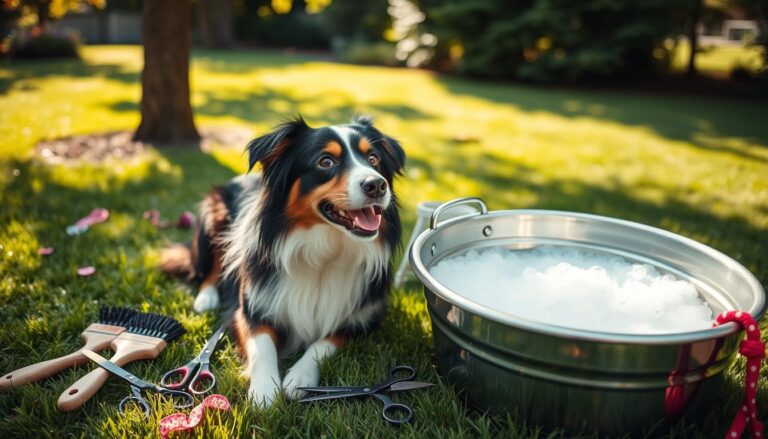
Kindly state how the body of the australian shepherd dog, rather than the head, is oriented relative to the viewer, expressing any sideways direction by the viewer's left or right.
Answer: facing the viewer and to the right of the viewer

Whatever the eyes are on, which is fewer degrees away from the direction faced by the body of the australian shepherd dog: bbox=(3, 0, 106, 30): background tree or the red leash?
the red leash

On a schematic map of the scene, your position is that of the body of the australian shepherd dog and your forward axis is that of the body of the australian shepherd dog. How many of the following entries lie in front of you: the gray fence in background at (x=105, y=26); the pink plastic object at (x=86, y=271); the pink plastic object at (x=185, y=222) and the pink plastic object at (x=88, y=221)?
0

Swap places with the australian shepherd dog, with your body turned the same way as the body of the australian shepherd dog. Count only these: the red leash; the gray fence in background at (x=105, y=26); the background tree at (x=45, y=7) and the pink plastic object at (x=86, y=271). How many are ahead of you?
1

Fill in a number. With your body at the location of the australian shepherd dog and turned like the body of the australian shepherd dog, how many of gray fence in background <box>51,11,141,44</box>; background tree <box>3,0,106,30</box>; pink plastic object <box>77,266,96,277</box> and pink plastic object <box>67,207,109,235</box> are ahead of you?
0

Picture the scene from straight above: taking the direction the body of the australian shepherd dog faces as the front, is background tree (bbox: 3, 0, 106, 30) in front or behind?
behind

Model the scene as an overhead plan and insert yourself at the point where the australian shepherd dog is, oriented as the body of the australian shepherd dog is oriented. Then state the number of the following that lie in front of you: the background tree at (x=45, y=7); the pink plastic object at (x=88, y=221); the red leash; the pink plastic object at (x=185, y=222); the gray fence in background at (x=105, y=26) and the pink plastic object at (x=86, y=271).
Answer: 1

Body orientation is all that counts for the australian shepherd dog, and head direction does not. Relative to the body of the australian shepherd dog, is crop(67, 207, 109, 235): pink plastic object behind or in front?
behind

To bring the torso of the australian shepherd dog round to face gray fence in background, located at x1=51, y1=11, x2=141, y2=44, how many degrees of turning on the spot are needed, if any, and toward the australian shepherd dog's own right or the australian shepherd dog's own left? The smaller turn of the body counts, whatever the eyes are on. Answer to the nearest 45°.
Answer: approximately 135° to the australian shepherd dog's own left

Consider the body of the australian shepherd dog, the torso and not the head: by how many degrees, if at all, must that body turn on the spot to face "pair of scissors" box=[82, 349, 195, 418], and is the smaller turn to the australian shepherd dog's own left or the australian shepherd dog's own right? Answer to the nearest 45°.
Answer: approximately 90° to the australian shepherd dog's own right
